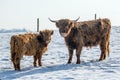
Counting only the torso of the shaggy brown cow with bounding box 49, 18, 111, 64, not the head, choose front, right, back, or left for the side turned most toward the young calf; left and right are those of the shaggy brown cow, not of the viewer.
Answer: front

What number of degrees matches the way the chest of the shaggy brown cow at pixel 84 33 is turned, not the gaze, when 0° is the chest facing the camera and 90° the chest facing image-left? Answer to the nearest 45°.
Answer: approximately 45°

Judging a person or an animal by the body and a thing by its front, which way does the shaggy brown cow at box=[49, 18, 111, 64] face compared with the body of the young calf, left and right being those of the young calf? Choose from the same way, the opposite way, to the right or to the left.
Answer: the opposite way

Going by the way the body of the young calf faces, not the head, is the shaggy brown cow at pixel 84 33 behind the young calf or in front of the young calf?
in front
